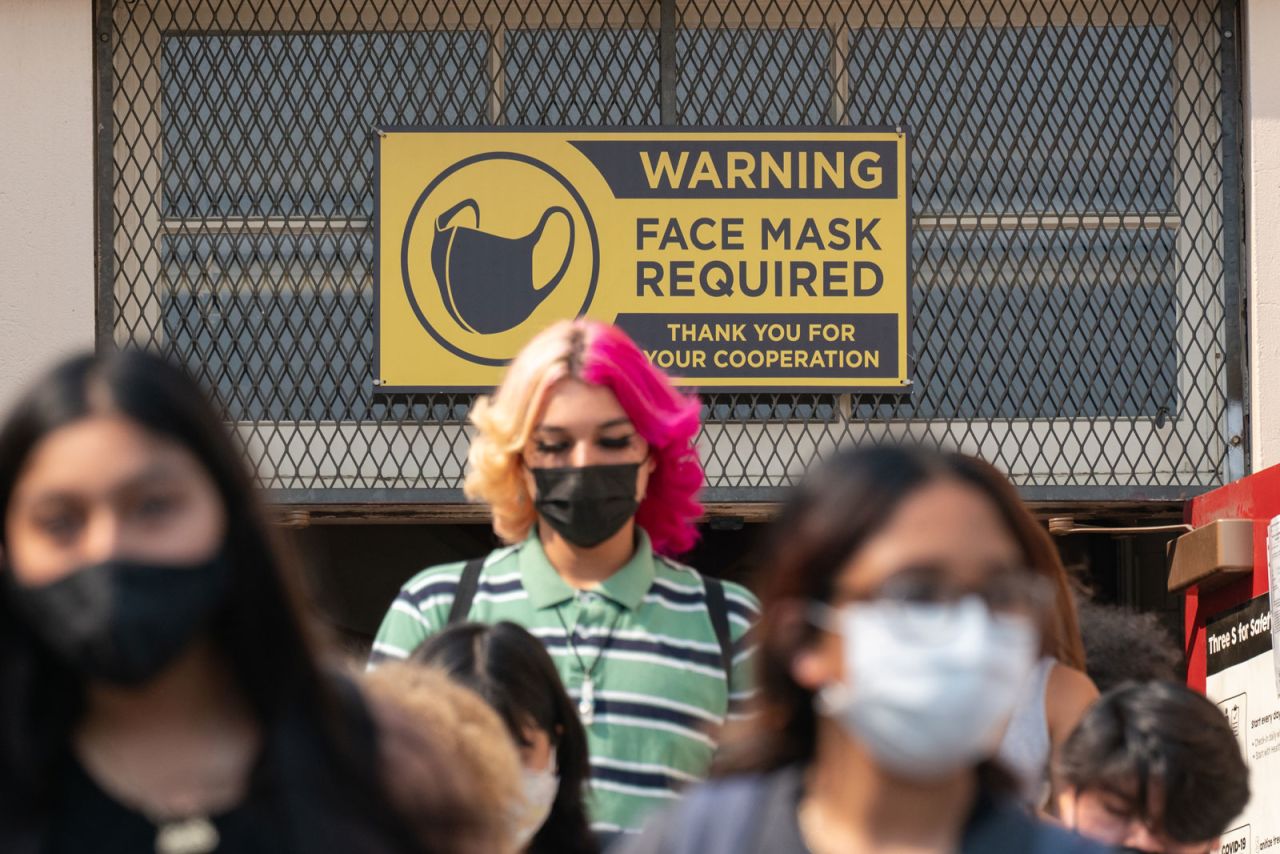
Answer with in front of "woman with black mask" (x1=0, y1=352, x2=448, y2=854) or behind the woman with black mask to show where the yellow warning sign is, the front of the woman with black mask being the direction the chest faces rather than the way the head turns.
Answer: behind

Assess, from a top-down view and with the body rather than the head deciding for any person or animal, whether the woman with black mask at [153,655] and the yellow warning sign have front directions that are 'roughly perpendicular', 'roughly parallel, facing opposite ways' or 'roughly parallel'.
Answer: roughly parallel

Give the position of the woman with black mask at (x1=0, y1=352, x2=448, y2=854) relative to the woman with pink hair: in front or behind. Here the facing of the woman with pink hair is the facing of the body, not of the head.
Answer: in front

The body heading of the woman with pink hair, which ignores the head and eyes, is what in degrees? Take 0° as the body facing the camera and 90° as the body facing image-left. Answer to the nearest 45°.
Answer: approximately 0°

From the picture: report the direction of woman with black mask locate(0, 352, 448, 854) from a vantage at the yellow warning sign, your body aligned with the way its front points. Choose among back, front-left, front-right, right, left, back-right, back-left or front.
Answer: front

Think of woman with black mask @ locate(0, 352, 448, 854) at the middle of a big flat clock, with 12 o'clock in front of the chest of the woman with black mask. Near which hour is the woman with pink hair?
The woman with pink hair is roughly at 7 o'clock from the woman with black mask.

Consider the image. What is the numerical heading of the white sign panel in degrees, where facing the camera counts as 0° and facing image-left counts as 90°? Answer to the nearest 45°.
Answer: approximately 45°

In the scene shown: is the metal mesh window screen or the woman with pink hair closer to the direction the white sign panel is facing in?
the woman with pink hair

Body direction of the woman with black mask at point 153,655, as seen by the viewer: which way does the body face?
toward the camera

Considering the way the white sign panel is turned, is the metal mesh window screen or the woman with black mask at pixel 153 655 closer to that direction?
the woman with black mask

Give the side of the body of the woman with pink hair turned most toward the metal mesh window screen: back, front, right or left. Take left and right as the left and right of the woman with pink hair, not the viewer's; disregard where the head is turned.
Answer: back

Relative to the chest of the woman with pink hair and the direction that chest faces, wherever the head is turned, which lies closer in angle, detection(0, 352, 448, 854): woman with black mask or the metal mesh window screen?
the woman with black mask

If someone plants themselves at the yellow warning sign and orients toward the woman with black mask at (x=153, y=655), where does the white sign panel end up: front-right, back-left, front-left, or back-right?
front-left

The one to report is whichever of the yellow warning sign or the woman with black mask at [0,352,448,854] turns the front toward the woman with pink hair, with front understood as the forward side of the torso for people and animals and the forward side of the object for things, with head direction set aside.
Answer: the yellow warning sign

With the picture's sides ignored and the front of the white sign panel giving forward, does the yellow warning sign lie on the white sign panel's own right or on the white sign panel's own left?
on the white sign panel's own right

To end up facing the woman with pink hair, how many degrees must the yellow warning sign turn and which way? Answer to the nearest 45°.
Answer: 0° — it already faces them

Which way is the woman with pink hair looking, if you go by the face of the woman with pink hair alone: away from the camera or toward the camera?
toward the camera
